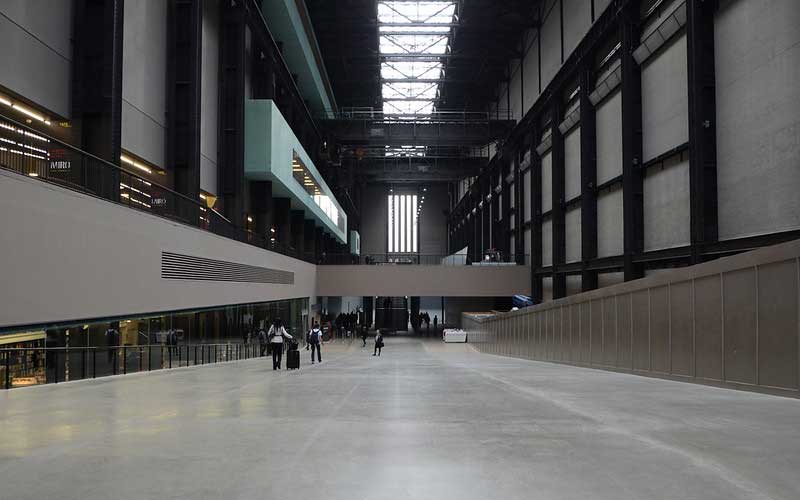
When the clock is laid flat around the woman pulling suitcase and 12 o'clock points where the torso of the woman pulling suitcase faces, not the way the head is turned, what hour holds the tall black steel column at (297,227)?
The tall black steel column is roughly at 12 o'clock from the woman pulling suitcase.

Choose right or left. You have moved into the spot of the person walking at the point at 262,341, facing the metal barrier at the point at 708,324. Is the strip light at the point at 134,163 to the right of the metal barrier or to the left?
right

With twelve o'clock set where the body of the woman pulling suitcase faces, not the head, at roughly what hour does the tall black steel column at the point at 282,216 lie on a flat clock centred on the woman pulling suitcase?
The tall black steel column is roughly at 12 o'clock from the woman pulling suitcase.

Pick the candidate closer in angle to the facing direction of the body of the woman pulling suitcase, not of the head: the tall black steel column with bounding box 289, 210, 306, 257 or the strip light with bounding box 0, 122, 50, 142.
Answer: the tall black steel column

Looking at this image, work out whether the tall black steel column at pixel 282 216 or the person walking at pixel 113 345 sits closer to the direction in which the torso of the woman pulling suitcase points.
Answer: the tall black steel column

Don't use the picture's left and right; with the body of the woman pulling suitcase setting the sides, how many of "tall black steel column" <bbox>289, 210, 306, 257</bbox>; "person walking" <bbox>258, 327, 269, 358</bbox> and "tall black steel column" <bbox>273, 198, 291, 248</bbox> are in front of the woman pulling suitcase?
3

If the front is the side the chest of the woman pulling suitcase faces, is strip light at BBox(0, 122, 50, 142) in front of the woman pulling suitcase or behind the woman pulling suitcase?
behind

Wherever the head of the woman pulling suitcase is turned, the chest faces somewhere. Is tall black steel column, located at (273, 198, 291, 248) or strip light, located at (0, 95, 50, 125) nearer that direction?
the tall black steel column

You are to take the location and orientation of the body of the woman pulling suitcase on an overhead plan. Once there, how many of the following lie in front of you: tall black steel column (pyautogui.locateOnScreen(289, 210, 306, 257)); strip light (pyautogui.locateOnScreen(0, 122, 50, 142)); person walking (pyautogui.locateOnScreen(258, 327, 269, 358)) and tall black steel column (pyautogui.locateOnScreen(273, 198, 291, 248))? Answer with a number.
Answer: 3

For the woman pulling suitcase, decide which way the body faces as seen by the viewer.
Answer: away from the camera

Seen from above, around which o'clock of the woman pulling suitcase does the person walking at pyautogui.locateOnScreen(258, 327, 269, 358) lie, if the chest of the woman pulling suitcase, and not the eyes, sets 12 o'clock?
The person walking is roughly at 12 o'clock from the woman pulling suitcase.
